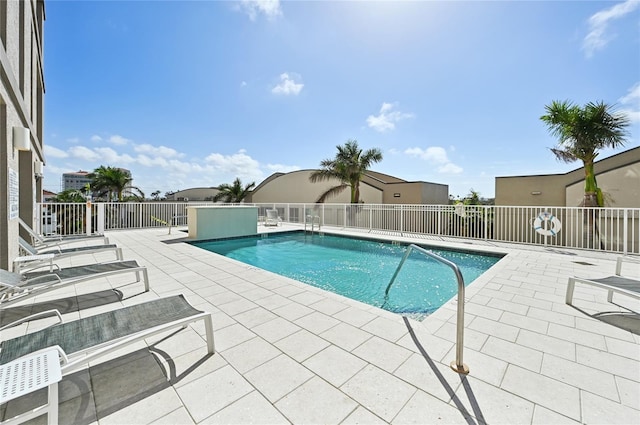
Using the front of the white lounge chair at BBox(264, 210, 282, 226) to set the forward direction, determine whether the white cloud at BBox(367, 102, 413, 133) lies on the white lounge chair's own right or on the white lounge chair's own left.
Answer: on the white lounge chair's own left

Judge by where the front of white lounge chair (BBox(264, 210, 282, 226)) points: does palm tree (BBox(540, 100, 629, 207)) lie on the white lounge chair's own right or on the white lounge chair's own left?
on the white lounge chair's own left

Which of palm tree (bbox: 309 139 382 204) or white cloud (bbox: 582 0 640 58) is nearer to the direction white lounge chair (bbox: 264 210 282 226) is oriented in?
the white cloud

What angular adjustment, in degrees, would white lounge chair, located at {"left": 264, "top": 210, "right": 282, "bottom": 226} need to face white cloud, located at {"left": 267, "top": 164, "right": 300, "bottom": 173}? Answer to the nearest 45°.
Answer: approximately 180°

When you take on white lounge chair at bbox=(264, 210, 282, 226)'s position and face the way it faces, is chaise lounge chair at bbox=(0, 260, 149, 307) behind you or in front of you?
in front

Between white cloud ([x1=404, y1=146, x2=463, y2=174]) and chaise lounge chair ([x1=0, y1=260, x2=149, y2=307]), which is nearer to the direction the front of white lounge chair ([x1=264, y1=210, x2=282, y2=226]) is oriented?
the chaise lounge chair

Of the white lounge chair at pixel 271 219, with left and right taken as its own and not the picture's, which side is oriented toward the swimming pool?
front

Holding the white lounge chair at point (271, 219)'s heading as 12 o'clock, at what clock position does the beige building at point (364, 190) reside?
The beige building is roughly at 8 o'clock from the white lounge chair.

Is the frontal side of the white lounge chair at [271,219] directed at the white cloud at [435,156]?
no

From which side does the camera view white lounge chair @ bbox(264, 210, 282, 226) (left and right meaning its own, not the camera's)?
front

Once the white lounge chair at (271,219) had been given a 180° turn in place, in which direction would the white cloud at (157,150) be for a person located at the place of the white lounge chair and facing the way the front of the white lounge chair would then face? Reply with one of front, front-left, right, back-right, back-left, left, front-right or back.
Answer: front-left

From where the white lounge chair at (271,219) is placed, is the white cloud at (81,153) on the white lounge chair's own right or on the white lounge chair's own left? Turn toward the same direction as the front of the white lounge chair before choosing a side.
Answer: on the white lounge chair's own right

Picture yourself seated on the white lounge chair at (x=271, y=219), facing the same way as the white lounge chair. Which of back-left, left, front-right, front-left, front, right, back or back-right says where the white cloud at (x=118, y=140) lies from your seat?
back-right
